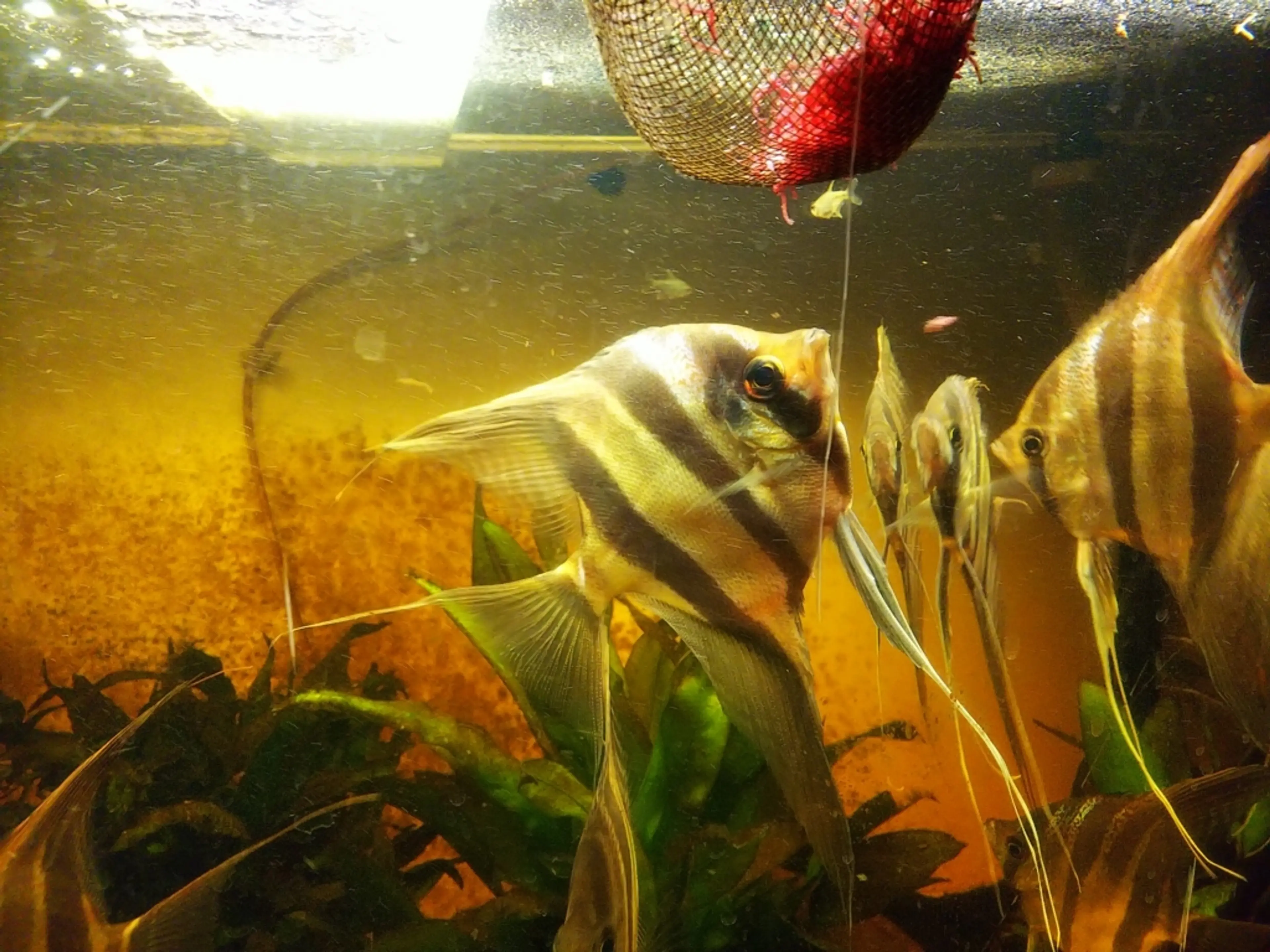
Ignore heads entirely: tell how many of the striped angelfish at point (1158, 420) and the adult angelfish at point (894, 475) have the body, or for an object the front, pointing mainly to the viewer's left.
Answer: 1

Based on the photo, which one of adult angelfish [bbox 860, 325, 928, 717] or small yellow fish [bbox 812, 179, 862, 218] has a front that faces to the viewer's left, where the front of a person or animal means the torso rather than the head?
the small yellow fish

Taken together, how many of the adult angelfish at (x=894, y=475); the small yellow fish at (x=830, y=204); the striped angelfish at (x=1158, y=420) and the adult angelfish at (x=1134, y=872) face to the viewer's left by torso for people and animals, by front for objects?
3

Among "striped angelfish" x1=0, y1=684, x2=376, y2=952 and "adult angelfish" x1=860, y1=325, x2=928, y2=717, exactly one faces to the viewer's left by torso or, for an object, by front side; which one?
the striped angelfish

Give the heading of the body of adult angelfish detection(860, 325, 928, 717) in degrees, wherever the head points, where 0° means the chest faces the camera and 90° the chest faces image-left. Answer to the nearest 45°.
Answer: approximately 0°

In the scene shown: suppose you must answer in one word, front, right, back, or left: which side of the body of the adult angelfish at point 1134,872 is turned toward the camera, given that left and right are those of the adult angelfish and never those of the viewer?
left

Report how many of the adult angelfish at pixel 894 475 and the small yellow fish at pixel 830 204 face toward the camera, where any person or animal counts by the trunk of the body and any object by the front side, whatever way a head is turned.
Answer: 1

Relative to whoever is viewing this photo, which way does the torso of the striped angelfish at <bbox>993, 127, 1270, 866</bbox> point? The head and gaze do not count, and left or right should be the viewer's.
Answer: facing to the left of the viewer

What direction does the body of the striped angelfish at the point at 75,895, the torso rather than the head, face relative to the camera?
to the viewer's left

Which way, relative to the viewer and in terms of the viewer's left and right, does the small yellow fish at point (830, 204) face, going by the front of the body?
facing to the left of the viewer
